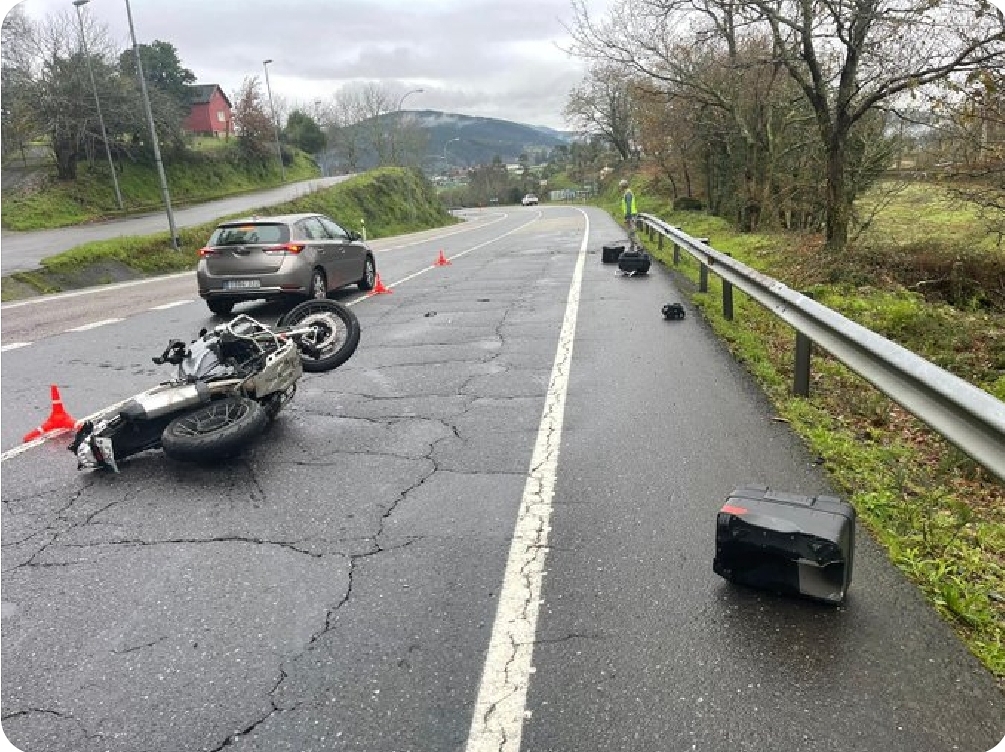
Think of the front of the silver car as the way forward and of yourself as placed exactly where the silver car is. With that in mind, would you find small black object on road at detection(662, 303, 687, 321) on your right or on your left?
on your right

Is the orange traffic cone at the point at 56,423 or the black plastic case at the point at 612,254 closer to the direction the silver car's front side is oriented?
the black plastic case

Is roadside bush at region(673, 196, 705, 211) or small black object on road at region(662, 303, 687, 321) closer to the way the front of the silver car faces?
the roadside bush

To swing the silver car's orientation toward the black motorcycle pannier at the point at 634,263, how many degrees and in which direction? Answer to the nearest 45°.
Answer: approximately 45° to its right

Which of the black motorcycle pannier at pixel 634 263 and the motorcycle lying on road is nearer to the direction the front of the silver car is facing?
the black motorcycle pannier

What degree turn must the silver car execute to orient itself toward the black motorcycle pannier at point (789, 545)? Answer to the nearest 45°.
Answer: approximately 135° to its right

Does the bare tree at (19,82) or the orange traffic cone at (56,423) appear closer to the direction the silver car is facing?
the bare tree

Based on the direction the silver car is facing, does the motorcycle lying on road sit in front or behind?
behind

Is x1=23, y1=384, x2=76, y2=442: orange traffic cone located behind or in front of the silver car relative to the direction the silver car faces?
behind

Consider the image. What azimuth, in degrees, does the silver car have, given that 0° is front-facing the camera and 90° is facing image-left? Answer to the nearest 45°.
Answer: approximately 225°
